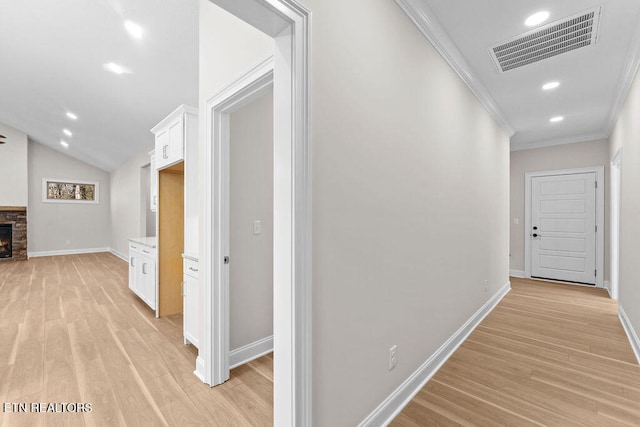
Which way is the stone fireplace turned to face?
toward the camera

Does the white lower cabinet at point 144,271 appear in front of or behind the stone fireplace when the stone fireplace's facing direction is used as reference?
in front

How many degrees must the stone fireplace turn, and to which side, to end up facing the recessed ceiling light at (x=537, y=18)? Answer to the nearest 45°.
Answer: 0° — it already faces it

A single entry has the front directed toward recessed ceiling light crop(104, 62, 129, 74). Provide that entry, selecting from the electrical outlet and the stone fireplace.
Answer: the stone fireplace

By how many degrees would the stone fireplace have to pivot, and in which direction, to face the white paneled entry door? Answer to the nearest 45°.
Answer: approximately 45° to its left

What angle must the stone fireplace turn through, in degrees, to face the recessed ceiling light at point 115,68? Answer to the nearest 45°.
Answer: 0° — it already faces it

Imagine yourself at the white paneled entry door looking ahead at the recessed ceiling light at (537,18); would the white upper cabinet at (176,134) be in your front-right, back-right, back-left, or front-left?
front-right
